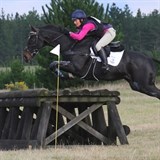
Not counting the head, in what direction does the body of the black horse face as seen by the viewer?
to the viewer's left

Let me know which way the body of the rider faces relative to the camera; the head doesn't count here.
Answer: to the viewer's left
